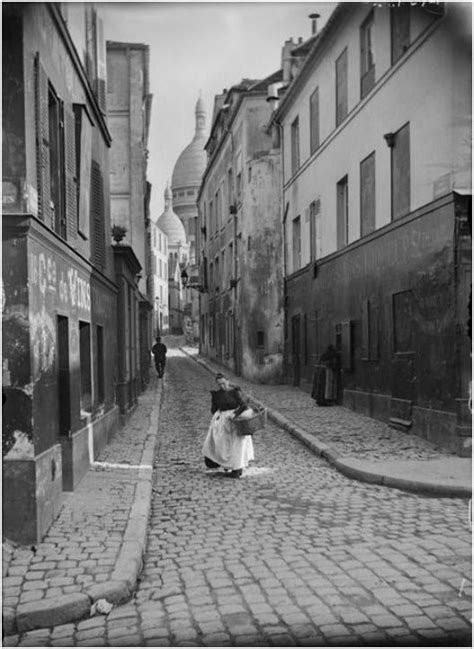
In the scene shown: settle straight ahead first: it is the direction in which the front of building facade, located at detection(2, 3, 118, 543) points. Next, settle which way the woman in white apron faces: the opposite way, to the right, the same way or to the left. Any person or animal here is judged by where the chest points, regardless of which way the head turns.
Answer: to the right

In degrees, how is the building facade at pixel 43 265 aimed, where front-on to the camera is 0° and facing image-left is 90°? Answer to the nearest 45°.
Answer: approximately 270°

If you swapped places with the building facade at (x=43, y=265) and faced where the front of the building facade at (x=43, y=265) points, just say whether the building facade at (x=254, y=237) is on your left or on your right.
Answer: on your left

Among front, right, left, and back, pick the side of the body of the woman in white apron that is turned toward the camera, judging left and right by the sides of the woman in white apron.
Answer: front

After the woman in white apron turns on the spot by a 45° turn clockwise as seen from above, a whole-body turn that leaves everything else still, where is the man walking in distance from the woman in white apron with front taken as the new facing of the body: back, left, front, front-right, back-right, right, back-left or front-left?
back-right

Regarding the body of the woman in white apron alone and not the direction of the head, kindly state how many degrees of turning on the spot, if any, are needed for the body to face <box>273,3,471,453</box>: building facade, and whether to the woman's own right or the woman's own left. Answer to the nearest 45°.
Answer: approximately 135° to the woman's own left

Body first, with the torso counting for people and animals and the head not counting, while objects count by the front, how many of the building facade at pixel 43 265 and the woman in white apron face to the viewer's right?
1

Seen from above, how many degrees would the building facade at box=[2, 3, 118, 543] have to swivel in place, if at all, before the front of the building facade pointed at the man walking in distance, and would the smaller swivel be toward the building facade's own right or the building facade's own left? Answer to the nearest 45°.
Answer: approximately 90° to the building facade's own left

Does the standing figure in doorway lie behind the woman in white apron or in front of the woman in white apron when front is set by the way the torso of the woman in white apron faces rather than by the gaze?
behind

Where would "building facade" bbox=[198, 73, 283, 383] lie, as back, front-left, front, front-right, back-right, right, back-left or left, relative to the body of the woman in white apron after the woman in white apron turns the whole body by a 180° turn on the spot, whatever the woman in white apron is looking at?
front
